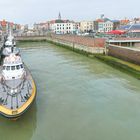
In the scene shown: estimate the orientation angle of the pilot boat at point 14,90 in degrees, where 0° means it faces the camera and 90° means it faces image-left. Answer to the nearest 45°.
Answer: approximately 0°
